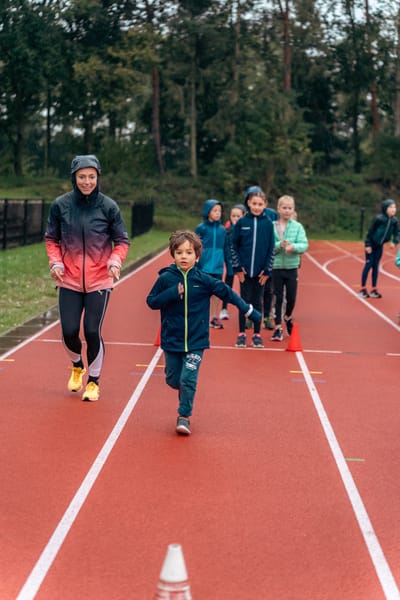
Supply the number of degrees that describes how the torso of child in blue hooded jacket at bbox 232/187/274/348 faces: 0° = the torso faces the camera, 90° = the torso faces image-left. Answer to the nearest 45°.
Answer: approximately 0°

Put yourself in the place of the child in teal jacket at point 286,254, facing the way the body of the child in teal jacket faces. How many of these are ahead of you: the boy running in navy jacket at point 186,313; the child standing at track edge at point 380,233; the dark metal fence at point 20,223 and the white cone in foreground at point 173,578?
2

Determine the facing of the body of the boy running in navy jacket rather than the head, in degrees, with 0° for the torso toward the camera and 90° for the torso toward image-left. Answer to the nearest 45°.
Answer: approximately 0°

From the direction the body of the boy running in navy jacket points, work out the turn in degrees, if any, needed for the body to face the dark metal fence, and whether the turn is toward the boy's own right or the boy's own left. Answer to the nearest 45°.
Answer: approximately 180°

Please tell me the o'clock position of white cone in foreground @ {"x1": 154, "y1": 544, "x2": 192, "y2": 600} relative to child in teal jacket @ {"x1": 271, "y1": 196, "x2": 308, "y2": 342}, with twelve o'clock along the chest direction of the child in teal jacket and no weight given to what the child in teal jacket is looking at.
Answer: The white cone in foreground is roughly at 12 o'clock from the child in teal jacket.

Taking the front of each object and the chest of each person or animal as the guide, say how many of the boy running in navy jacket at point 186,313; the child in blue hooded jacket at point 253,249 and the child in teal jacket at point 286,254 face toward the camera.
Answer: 3

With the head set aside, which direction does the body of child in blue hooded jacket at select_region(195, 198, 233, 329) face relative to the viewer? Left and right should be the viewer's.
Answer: facing the viewer and to the right of the viewer

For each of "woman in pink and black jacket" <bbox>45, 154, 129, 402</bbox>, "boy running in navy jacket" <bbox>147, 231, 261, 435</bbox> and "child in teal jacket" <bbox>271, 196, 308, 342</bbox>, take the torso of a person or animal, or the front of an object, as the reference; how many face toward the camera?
3

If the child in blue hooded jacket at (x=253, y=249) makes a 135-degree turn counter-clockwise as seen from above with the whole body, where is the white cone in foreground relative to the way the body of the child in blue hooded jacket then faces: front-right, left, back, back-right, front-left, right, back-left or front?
back-right

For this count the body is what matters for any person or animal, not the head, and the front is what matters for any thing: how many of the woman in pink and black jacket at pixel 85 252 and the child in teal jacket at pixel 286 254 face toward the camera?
2

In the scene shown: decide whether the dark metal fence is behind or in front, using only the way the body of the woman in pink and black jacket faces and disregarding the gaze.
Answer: behind

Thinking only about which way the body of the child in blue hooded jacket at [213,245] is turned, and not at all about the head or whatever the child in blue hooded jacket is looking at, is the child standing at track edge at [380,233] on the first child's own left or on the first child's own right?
on the first child's own left

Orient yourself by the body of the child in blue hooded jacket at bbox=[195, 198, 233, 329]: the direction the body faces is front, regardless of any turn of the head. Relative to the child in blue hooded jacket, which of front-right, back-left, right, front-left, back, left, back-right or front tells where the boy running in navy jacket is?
front-right

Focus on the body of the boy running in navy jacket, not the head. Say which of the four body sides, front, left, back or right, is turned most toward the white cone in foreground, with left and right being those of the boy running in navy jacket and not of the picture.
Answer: front
